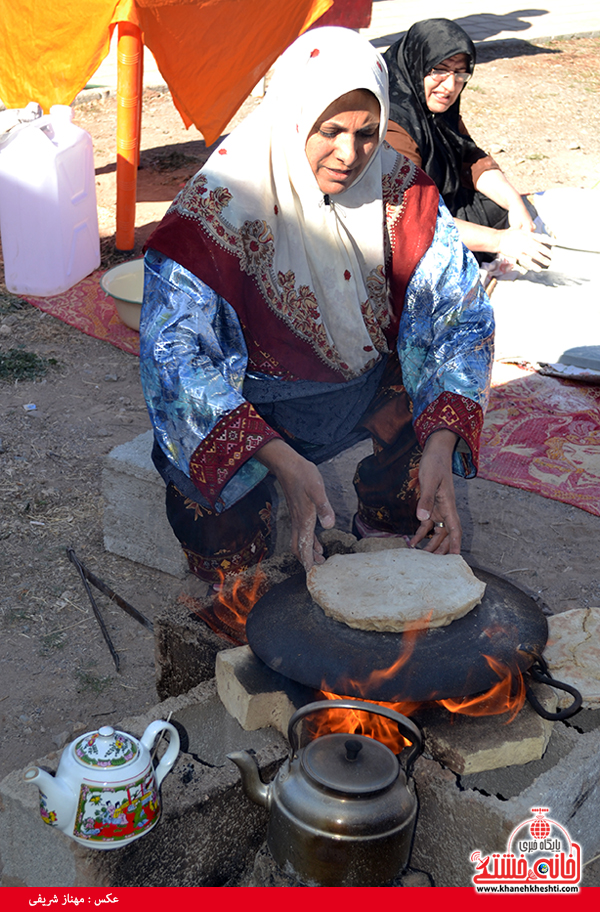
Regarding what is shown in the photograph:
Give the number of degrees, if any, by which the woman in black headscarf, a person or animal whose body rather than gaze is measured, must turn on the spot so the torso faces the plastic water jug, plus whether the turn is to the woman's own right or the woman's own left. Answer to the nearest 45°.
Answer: approximately 135° to the woman's own right

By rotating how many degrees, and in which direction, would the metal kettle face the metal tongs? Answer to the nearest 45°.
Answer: approximately 45° to its right

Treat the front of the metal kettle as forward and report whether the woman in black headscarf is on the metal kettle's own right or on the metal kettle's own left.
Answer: on the metal kettle's own right

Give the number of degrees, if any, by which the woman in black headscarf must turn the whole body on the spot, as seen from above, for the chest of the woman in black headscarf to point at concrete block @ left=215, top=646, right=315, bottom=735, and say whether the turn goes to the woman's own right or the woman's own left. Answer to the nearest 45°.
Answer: approximately 45° to the woman's own right

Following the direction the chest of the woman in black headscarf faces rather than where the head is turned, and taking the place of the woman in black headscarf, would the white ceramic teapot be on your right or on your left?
on your right

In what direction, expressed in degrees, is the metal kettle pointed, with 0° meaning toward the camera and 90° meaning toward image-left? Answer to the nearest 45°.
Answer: approximately 90°

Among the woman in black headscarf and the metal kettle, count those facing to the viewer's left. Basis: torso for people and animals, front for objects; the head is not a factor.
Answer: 1

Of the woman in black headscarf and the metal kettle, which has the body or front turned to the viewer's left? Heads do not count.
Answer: the metal kettle

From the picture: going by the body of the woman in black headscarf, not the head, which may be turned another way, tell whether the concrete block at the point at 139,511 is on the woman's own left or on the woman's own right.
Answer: on the woman's own right

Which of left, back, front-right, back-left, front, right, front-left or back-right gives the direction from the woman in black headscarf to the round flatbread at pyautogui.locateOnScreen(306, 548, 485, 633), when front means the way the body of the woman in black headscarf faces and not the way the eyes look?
front-right

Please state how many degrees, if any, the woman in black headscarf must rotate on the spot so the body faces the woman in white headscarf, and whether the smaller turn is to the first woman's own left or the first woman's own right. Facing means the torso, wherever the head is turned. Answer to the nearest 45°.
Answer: approximately 45° to the first woman's own right
